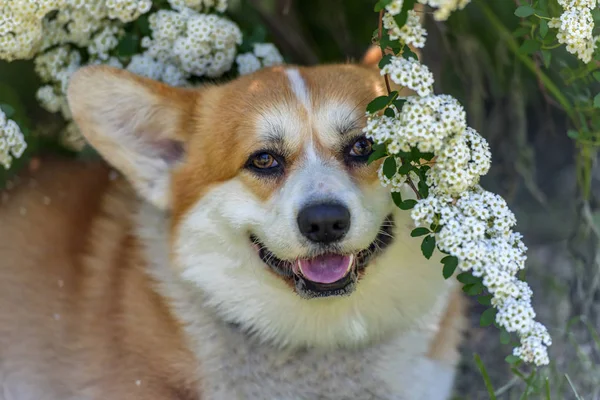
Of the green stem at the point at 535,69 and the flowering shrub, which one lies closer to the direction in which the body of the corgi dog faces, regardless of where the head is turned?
the flowering shrub

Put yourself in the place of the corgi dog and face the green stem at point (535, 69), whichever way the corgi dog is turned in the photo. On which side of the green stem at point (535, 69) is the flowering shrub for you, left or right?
right

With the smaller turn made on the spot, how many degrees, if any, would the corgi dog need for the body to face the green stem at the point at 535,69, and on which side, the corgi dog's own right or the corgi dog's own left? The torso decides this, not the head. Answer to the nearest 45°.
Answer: approximately 90° to the corgi dog's own left

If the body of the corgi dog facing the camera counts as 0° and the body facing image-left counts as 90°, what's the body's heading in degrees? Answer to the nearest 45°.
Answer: approximately 315°
